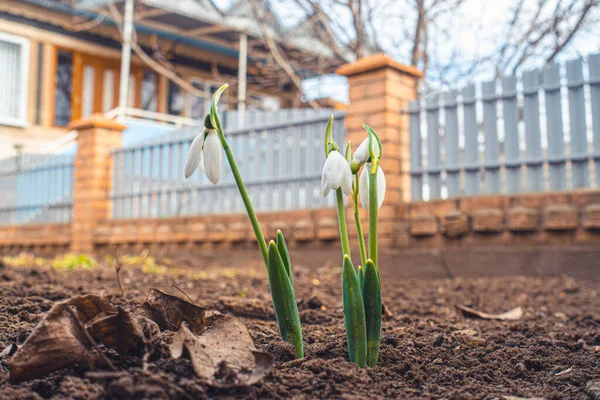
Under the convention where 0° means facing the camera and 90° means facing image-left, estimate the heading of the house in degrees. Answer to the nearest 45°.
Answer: approximately 315°

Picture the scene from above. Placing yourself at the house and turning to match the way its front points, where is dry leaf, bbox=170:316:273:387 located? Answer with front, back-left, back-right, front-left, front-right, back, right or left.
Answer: front-right
